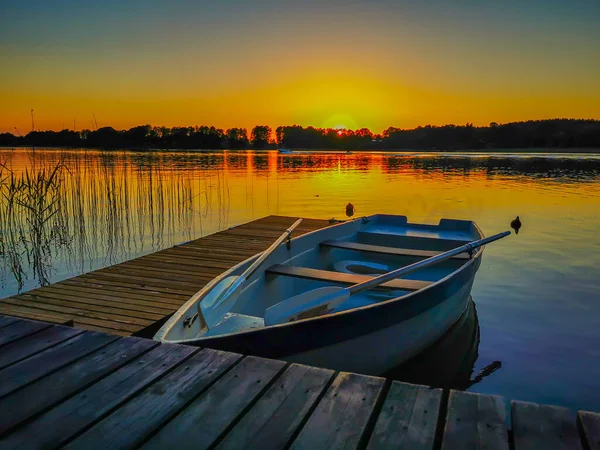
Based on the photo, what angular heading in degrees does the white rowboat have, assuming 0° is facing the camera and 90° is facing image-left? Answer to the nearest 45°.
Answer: approximately 45°
